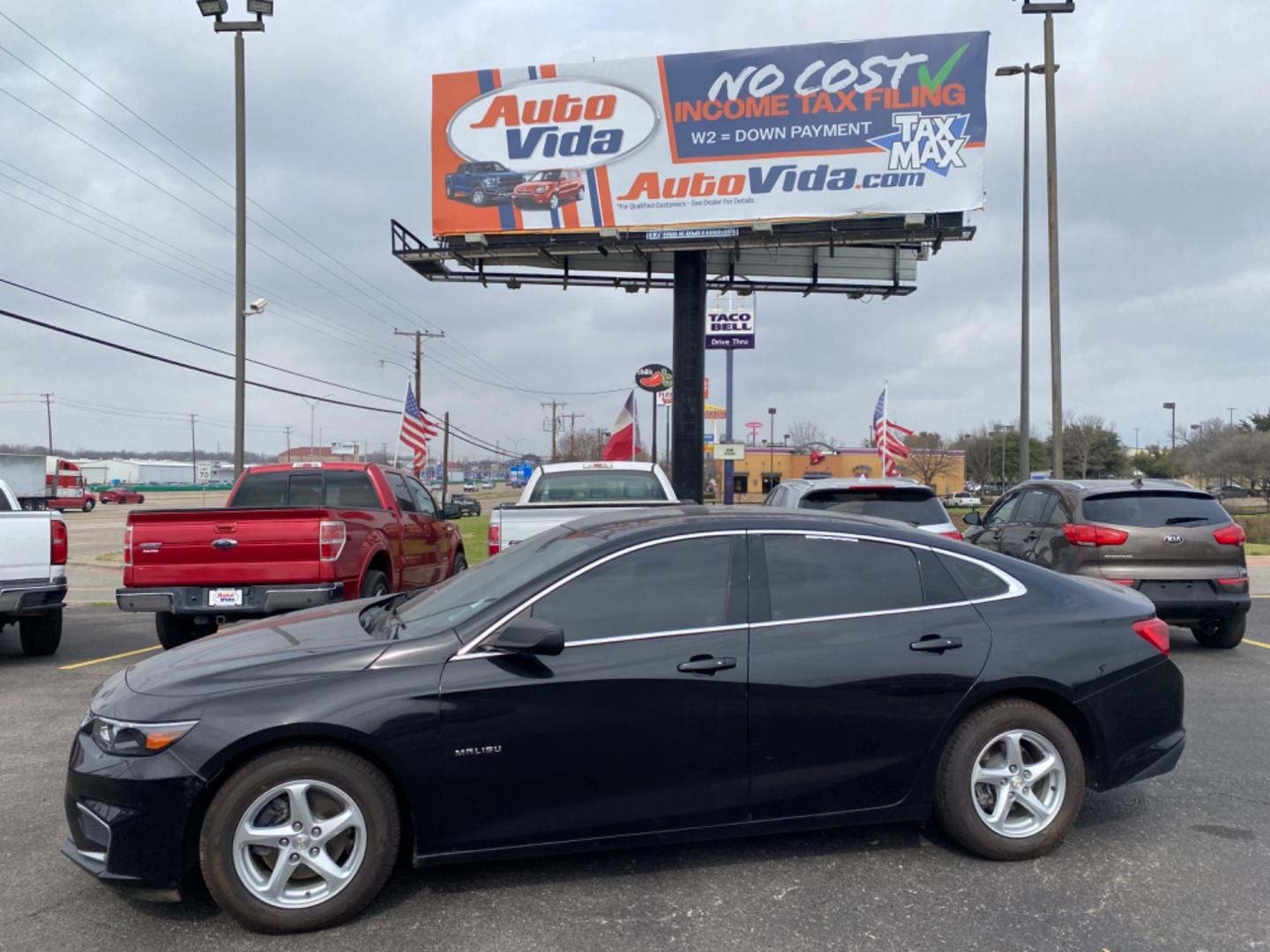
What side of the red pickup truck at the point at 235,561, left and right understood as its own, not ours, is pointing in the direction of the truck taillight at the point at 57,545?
back

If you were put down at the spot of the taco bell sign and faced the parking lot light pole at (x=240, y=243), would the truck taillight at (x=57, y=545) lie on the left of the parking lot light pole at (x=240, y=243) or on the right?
left

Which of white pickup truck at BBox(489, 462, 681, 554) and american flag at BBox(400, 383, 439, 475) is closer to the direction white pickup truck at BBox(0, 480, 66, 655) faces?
the american flag

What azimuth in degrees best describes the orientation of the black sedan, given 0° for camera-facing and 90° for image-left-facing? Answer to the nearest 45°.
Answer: approximately 90°

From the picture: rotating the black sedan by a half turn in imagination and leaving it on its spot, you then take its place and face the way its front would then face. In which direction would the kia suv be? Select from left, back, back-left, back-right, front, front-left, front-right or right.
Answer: front-left

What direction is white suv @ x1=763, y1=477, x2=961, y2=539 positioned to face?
away from the camera

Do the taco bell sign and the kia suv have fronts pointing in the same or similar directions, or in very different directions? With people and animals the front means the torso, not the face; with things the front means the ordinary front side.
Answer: very different directions

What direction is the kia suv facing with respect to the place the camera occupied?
facing away from the viewer and to the left of the viewer

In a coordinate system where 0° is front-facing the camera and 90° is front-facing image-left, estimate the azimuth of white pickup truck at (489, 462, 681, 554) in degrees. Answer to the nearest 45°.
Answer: approximately 180°

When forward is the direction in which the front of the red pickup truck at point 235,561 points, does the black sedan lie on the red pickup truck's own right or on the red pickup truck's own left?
on the red pickup truck's own right

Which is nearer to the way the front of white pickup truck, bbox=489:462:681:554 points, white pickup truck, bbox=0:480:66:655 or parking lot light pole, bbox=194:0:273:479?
the parking lot light pole

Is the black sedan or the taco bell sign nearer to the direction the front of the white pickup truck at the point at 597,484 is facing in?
the taco bell sign

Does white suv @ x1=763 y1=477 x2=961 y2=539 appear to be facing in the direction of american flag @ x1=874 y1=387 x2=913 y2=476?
yes

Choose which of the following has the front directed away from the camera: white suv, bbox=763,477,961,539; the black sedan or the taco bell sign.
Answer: the white suv

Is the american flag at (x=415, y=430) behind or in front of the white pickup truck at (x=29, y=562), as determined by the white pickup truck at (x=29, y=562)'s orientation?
in front

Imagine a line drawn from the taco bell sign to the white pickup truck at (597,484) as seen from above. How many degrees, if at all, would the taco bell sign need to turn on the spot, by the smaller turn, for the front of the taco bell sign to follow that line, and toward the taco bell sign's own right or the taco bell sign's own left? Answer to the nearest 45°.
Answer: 0° — it already faces it
